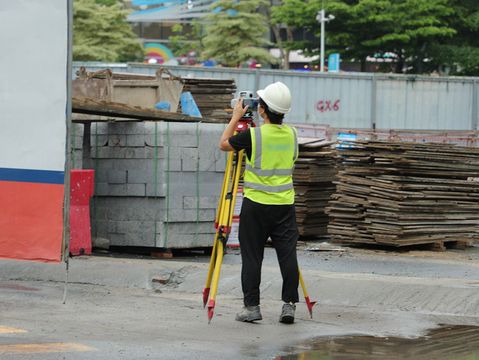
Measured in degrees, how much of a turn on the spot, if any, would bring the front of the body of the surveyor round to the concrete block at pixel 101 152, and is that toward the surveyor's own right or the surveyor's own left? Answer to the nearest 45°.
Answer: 0° — they already face it

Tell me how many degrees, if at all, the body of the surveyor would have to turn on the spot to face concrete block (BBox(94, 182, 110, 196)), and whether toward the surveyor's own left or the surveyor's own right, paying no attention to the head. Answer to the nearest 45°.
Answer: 0° — they already face it

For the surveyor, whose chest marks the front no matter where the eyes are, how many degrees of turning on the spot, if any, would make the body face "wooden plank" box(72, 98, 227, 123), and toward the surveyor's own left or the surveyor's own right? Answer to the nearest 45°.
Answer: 0° — they already face it

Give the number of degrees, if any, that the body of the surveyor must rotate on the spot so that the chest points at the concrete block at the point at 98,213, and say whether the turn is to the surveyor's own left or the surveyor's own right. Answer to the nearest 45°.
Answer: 0° — they already face it

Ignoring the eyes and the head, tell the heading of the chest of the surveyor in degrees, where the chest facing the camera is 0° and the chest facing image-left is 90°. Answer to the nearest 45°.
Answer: approximately 135°
